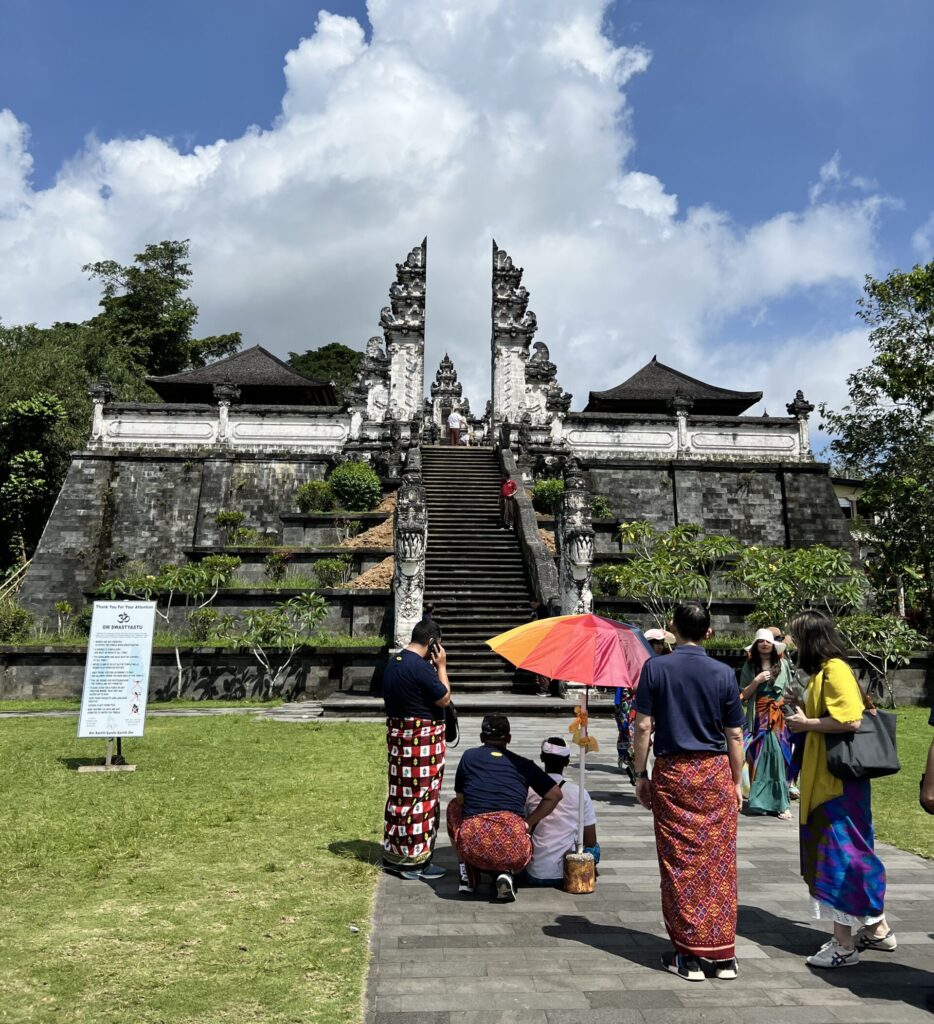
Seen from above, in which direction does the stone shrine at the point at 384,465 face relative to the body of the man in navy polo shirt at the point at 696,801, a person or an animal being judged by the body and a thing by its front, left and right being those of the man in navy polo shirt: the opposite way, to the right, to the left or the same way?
the opposite way

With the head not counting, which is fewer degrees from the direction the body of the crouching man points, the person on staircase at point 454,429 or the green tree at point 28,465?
the person on staircase

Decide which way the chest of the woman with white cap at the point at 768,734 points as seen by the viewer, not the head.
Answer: toward the camera

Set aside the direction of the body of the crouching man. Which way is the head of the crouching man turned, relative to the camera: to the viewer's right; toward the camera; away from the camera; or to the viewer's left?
away from the camera

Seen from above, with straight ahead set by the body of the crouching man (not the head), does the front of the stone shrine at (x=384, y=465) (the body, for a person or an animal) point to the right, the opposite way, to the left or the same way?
the opposite way

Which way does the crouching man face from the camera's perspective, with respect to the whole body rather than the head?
away from the camera

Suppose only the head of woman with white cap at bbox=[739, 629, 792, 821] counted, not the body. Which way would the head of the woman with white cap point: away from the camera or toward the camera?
toward the camera

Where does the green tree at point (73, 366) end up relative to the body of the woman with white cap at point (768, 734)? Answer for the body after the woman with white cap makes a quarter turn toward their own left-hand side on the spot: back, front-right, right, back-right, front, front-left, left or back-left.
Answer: back-left

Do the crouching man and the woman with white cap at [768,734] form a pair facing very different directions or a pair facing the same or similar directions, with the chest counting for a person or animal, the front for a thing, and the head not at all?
very different directions

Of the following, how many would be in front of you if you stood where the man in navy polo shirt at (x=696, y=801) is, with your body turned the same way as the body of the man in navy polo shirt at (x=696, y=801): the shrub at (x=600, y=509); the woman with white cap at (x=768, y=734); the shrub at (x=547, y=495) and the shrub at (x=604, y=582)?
4

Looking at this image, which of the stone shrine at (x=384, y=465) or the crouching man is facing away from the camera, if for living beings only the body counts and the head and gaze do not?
the crouching man

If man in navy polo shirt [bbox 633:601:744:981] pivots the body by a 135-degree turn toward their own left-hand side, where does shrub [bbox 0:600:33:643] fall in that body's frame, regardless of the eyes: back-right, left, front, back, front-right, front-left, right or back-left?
right

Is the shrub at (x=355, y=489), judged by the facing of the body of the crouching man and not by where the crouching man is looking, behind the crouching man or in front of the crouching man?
in front

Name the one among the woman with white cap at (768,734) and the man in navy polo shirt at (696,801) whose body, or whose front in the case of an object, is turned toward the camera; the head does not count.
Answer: the woman with white cap

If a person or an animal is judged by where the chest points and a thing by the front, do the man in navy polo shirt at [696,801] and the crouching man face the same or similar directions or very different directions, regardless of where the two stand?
same or similar directions

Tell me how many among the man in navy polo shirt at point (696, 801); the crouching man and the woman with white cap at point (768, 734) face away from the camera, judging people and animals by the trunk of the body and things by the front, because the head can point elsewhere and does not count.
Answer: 2

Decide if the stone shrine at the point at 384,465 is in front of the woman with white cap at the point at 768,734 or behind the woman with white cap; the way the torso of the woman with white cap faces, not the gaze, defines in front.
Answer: behind

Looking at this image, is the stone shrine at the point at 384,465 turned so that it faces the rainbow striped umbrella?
yes

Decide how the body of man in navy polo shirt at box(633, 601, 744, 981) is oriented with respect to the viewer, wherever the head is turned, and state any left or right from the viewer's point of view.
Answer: facing away from the viewer

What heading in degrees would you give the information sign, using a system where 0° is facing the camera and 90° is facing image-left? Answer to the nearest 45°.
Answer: approximately 0°

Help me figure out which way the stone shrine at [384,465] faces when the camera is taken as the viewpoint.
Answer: facing the viewer
